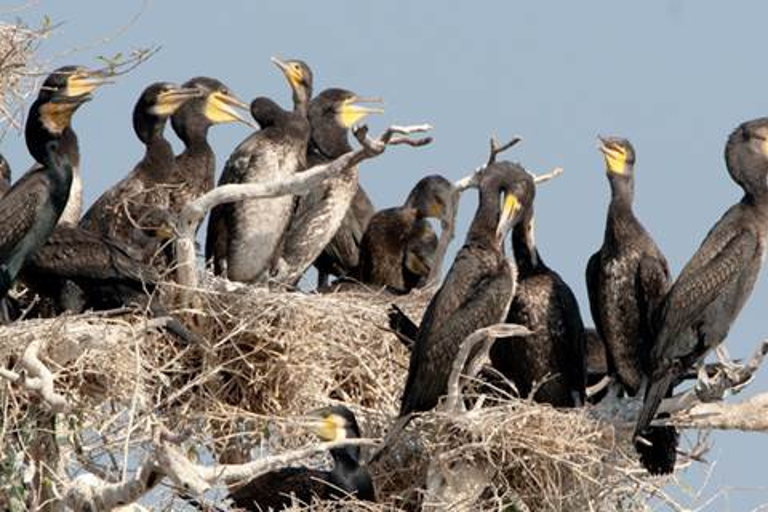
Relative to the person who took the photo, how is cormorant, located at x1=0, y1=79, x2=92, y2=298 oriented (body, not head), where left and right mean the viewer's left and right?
facing to the right of the viewer

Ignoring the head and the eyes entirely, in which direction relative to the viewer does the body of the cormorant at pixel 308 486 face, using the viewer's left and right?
facing to the right of the viewer

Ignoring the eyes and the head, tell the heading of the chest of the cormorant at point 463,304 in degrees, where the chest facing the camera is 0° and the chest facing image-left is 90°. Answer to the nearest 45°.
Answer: approximately 270°

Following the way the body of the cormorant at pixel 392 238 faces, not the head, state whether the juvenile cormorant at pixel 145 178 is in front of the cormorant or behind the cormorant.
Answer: behind

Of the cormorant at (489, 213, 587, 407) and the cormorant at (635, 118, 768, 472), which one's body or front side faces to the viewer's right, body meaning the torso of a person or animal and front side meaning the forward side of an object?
the cormorant at (635, 118, 768, 472)

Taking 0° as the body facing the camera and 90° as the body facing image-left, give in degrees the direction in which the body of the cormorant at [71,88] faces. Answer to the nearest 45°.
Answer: approximately 270°

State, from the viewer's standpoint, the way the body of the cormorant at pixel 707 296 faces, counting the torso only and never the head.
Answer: to the viewer's right

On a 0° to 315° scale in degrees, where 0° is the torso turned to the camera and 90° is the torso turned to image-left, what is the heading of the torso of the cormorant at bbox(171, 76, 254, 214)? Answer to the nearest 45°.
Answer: approximately 270°

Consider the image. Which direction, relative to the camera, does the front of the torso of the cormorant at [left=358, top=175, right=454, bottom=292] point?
to the viewer's right

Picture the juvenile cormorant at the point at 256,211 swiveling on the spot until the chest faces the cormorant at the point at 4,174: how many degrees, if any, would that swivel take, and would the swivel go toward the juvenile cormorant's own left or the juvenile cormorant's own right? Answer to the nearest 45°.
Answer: approximately 135° to the juvenile cormorant's own right

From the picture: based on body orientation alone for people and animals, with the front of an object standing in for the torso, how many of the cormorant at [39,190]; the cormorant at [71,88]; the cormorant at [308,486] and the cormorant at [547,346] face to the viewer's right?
3
